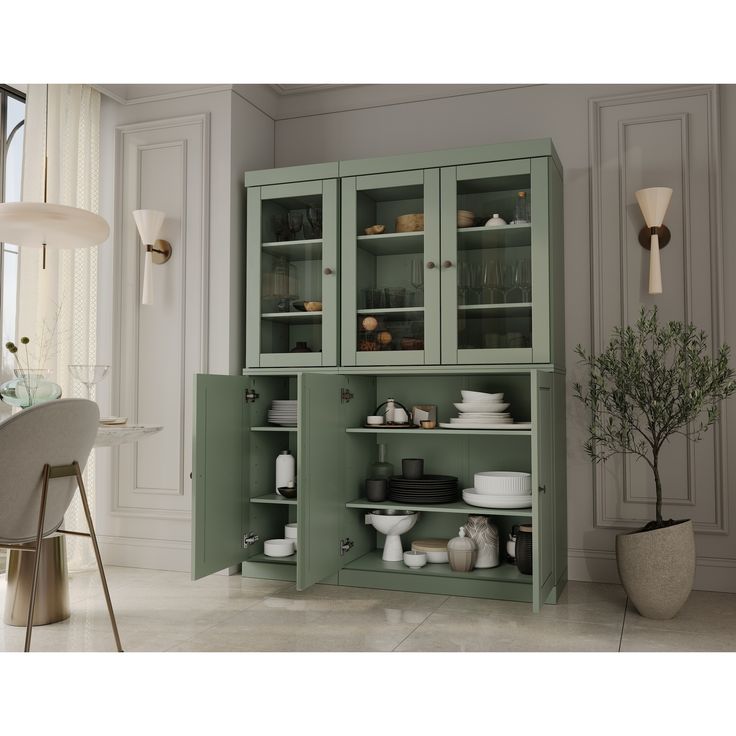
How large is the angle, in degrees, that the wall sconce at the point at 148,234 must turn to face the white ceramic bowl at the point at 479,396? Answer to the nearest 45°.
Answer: approximately 90° to its left

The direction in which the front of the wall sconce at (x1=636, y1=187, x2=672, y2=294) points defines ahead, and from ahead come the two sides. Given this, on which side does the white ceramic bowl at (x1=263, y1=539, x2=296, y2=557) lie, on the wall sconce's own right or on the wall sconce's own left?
on the wall sconce's own right

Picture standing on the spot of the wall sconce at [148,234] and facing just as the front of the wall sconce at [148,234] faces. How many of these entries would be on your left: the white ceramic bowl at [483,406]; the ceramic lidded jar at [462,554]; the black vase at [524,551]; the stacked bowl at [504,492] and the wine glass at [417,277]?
5

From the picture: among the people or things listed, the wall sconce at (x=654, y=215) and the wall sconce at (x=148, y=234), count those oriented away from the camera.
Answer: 0

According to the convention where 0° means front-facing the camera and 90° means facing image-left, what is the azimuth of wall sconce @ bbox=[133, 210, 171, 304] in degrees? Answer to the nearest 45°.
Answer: approximately 45°

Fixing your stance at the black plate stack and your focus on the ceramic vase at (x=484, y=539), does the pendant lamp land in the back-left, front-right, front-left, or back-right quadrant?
back-right

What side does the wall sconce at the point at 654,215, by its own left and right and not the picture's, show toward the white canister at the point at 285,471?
right

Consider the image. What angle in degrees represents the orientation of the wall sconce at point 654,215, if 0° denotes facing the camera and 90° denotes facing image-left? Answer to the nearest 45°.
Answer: approximately 0°

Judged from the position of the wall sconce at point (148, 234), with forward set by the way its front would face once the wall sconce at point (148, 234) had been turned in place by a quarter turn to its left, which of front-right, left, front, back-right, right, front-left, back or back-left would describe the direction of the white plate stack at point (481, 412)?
front

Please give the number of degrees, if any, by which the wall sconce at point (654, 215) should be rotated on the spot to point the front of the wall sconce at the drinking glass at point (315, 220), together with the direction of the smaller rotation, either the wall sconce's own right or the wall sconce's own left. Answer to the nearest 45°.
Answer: approximately 90° to the wall sconce's own right

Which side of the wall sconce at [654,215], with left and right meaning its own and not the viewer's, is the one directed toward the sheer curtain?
right

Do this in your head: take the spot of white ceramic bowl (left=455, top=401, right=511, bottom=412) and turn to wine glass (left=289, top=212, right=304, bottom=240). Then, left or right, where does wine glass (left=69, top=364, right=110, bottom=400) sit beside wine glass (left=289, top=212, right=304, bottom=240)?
left
